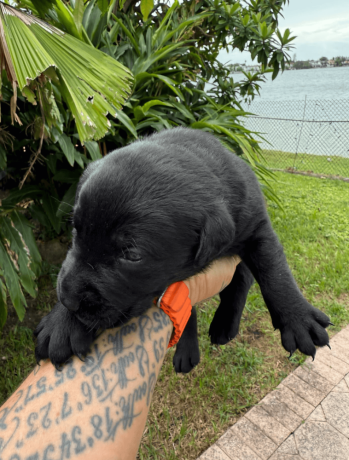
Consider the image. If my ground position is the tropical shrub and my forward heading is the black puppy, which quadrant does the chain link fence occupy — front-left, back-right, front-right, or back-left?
back-left

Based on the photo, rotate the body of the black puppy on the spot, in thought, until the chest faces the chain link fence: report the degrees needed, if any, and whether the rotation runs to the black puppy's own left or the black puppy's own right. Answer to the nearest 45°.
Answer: approximately 135° to the black puppy's own right

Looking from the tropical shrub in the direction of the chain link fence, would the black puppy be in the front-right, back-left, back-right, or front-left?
back-right

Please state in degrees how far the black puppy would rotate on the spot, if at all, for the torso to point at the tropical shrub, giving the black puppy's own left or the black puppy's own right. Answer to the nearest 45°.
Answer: approximately 135° to the black puppy's own right

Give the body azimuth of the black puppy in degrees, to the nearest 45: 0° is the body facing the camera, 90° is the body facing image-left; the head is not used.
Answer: approximately 45°
